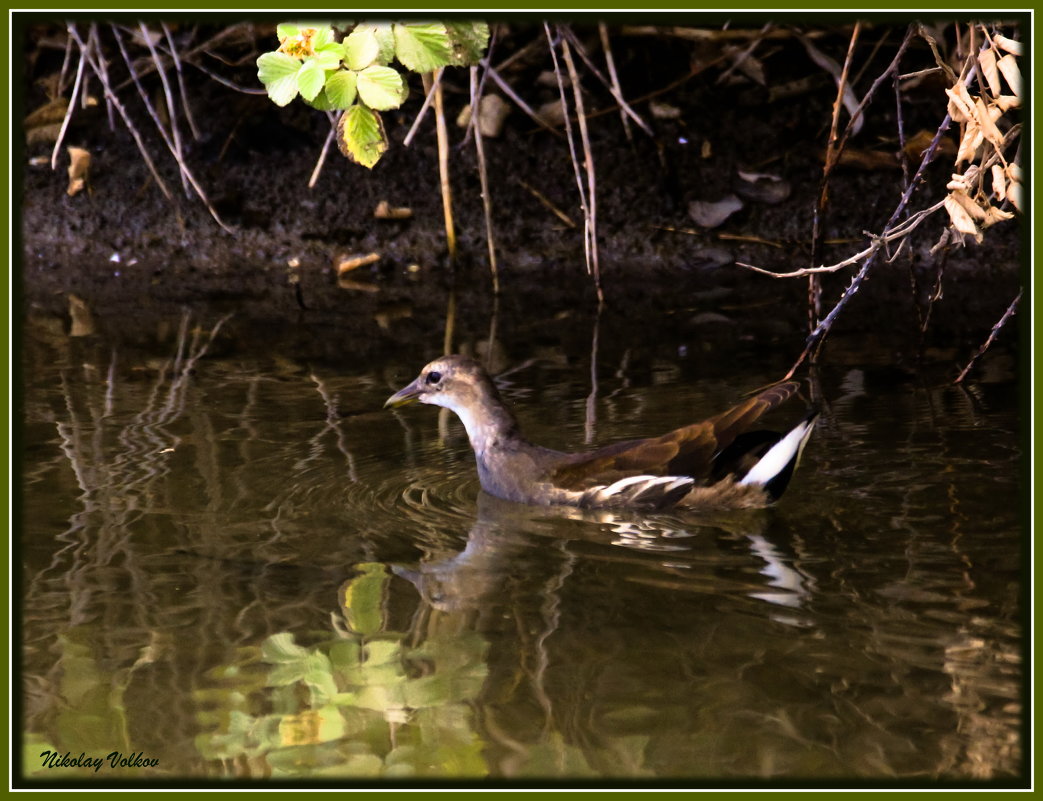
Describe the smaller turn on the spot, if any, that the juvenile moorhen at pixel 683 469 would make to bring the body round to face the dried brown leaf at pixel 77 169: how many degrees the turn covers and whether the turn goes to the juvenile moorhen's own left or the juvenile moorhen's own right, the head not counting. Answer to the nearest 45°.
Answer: approximately 45° to the juvenile moorhen's own right

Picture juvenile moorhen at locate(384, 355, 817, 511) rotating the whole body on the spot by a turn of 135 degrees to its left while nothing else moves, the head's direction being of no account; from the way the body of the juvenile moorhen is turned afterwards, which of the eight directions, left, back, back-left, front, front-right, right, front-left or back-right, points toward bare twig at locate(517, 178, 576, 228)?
back-left

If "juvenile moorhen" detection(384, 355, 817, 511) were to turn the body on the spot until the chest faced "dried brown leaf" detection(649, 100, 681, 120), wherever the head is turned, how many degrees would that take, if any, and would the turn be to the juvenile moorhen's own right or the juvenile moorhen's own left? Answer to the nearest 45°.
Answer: approximately 90° to the juvenile moorhen's own right

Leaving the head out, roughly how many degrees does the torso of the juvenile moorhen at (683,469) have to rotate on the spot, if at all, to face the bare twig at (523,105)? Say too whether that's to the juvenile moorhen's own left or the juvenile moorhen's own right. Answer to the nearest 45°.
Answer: approximately 90° to the juvenile moorhen's own right

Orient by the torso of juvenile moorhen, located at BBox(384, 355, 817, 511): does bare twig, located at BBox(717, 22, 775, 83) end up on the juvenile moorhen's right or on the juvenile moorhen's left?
on the juvenile moorhen's right

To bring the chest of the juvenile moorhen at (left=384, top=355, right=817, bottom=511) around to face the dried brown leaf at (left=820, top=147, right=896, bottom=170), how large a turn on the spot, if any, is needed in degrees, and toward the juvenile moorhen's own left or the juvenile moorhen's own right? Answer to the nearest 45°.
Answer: approximately 90° to the juvenile moorhen's own right

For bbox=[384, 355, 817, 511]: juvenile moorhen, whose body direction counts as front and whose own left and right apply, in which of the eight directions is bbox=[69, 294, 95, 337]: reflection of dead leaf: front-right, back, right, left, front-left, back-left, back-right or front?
front-right

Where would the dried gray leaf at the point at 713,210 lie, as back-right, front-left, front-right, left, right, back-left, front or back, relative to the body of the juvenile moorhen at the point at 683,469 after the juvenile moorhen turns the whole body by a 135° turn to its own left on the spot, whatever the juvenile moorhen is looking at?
back-left

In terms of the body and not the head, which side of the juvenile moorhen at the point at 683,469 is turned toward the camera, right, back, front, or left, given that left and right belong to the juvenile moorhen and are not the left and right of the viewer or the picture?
left

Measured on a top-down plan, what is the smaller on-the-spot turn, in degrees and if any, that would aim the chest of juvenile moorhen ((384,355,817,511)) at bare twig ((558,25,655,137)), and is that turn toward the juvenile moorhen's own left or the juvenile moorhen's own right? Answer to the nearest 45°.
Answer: approximately 90° to the juvenile moorhen's own right
